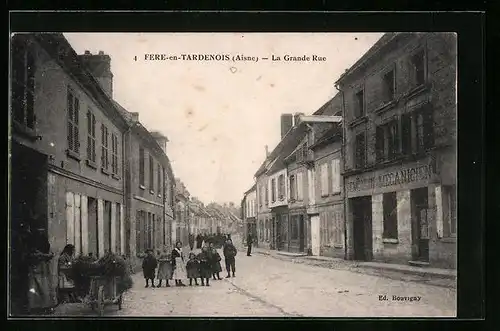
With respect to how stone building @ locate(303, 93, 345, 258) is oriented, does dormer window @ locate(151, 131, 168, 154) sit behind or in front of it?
in front

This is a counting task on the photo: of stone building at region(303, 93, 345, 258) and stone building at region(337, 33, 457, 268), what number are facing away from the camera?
0

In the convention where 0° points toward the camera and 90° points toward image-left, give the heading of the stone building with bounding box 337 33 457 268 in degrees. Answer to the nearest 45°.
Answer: approximately 45°

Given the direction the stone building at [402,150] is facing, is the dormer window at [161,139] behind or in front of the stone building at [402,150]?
in front

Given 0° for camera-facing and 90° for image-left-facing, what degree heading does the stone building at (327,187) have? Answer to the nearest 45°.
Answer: approximately 45°
